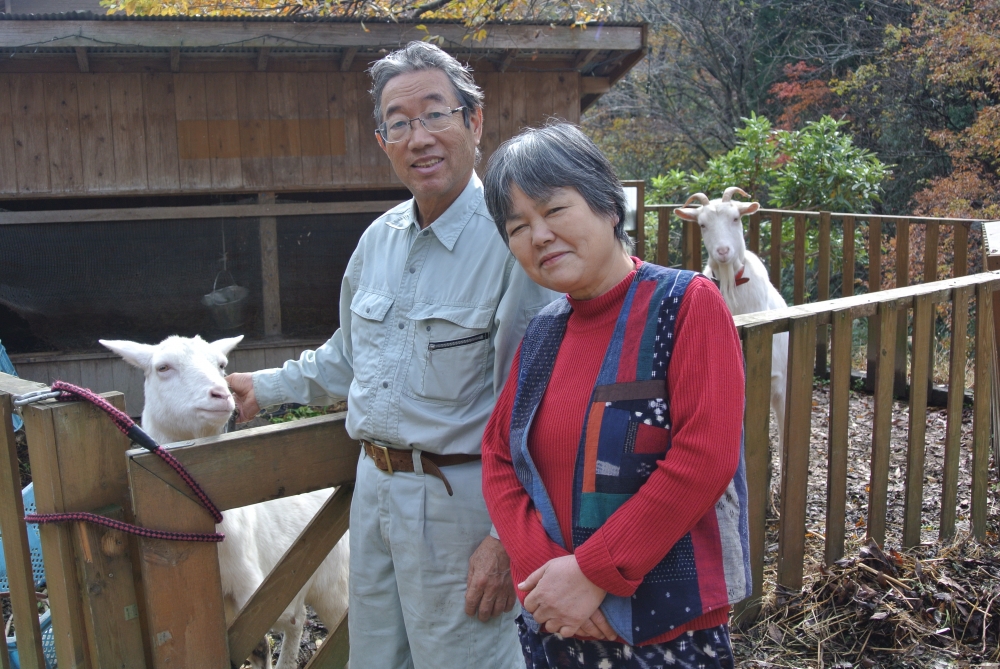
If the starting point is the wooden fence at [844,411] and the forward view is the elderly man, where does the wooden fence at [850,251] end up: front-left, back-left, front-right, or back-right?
back-right

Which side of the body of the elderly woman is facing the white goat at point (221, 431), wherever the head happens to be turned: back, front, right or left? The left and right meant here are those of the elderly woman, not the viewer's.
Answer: right

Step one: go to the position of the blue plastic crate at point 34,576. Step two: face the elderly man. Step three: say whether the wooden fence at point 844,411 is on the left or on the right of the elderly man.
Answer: left

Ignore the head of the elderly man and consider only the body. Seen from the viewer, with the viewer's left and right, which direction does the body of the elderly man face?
facing the viewer and to the left of the viewer

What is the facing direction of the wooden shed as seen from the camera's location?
facing the viewer

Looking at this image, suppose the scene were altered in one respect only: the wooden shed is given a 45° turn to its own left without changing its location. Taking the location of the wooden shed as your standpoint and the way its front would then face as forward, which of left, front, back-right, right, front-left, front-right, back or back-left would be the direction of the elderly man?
front-right

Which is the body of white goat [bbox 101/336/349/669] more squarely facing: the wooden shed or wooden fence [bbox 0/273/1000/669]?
the wooden fence

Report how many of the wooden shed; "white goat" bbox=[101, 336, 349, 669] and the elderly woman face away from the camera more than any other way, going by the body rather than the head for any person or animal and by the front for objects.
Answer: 0

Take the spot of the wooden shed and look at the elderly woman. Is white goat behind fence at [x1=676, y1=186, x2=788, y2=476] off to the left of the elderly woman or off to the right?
left

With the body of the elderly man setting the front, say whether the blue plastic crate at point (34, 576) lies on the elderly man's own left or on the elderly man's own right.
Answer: on the elderly man's own right
